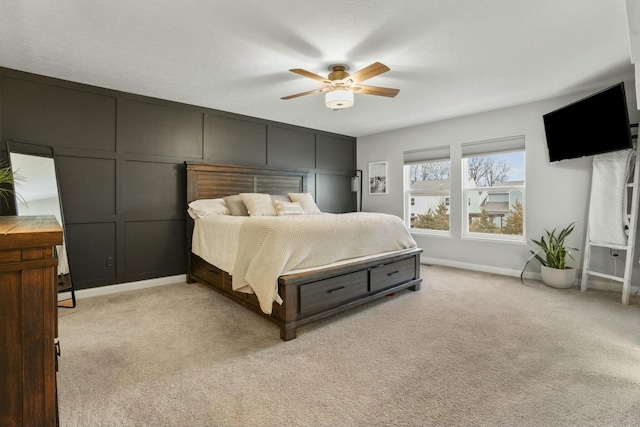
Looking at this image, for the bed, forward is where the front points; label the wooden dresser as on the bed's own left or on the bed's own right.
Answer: on the bed's own right

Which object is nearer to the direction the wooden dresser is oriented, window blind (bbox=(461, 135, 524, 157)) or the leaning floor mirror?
the window blind

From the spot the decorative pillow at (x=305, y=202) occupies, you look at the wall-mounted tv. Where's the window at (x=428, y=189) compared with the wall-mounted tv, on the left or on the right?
left

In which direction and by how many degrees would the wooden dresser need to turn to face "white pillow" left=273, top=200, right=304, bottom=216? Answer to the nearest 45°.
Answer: approximately 45° to its left

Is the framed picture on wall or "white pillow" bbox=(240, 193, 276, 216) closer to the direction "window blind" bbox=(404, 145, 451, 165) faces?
the white pillow

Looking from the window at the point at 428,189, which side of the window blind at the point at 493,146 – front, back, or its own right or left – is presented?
right

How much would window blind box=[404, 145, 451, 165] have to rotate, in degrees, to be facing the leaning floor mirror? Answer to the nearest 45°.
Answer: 0° — it already faces it

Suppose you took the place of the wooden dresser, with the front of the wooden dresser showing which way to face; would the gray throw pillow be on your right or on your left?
on your left

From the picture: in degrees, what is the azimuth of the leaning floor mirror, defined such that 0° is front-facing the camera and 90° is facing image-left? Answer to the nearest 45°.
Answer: approximately 315°

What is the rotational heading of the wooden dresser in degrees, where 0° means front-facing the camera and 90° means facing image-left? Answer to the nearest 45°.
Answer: approximately 270°

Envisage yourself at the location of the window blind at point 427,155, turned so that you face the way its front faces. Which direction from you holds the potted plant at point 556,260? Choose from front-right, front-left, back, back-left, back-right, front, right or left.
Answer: left
